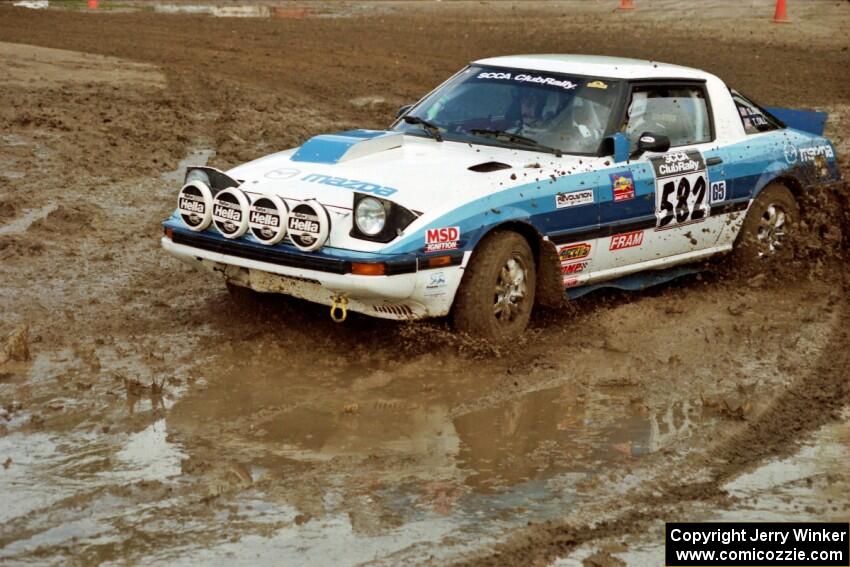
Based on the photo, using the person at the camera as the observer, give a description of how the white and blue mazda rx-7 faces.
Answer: facing the viewer and to the left of the viewer

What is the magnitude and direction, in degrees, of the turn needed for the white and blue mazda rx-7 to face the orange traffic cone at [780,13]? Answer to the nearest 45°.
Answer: approximately 135° to its right
